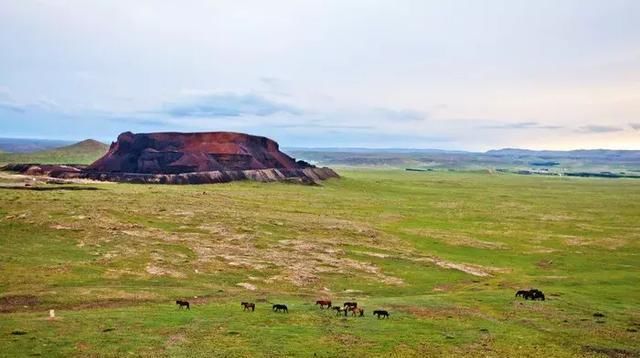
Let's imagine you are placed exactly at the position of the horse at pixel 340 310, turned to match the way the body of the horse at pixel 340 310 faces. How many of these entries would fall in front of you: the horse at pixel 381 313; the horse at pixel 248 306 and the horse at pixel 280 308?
2

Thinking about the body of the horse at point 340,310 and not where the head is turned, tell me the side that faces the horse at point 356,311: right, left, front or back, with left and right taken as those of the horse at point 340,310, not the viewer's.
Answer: back

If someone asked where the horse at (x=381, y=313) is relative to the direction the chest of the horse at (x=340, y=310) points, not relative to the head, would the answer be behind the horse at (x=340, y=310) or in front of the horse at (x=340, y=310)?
behind

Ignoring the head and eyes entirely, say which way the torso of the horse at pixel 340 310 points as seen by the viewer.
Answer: to the viewer's left

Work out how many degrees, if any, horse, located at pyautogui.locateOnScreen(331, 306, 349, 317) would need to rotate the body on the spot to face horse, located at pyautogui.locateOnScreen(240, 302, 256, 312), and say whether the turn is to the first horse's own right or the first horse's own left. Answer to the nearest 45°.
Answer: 0° — it already faces it

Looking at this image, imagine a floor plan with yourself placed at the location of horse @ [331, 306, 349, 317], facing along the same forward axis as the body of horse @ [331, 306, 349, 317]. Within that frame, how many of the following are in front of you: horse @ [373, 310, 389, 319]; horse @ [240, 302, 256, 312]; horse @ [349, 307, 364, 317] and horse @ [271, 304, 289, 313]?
2

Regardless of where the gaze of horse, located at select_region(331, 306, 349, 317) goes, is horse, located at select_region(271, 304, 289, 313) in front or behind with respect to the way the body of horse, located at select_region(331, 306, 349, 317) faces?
in front
